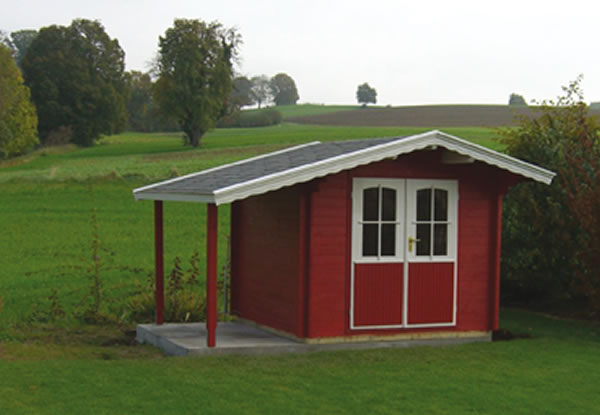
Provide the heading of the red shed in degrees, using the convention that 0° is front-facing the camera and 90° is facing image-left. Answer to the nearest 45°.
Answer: approximately 315°

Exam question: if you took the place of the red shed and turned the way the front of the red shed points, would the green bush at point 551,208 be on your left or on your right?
on your left
